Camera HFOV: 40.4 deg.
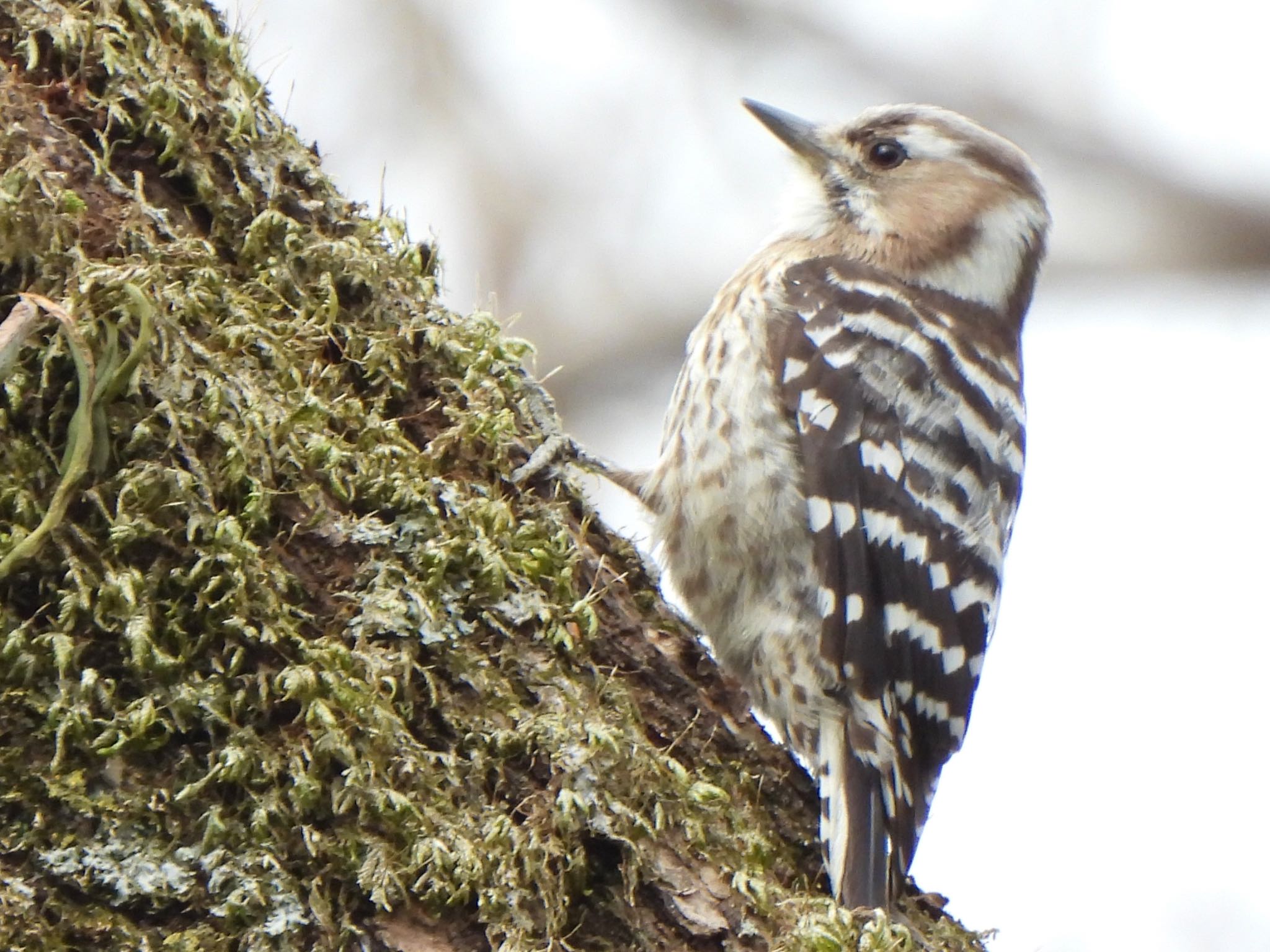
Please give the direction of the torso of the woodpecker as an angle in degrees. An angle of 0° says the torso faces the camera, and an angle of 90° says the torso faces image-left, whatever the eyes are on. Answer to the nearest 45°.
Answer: approximately 90°
